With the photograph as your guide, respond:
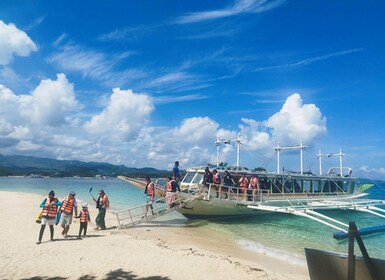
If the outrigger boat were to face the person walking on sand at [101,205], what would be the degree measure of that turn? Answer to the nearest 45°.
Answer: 0° — it already faces them

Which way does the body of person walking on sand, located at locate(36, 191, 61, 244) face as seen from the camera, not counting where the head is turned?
toward the camera

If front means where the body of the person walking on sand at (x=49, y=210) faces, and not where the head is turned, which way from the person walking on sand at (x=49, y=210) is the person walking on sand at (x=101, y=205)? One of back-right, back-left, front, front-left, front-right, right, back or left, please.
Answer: back-left

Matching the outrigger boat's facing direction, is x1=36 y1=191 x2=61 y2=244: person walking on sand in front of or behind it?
in front

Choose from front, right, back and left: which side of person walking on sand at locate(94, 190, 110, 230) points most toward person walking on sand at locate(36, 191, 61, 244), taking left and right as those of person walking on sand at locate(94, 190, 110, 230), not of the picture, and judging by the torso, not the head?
front

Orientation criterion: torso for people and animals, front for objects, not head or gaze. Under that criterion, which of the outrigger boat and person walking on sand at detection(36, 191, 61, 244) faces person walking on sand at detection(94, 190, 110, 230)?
the outrigger boat

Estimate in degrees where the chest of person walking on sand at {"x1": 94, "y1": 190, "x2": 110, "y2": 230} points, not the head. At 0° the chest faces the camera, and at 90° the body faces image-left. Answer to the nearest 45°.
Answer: approximately 45°

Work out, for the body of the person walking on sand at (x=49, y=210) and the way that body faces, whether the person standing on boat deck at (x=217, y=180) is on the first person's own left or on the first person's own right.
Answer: on the first person's own left
